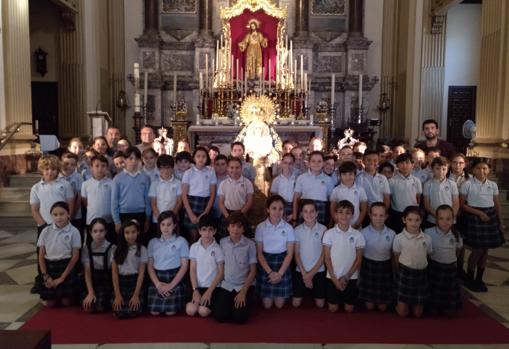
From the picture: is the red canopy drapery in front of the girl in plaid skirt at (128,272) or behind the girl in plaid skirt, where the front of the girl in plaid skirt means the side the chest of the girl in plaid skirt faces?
behind

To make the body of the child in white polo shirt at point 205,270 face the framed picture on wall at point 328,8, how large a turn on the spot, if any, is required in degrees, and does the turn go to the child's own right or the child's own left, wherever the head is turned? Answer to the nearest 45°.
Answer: approximately 180°

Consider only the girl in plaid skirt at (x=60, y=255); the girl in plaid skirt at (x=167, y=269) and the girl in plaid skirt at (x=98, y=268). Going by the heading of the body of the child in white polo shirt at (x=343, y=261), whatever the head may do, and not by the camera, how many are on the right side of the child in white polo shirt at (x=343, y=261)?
3

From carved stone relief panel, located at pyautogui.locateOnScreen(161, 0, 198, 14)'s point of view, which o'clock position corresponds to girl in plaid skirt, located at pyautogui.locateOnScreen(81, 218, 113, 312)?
The girl in plaid skirt is roughly at 12 o'clock from the carved stone relief panel.

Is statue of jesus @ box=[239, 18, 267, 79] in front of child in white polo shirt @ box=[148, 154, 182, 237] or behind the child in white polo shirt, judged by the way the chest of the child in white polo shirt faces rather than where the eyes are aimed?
behind

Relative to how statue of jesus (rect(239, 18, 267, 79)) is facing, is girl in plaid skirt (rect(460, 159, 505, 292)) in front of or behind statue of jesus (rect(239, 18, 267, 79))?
in front

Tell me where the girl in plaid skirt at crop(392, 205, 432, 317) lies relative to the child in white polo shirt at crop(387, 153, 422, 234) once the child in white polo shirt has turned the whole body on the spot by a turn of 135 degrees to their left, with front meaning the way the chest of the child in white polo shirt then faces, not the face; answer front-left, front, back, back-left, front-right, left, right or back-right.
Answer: back-right

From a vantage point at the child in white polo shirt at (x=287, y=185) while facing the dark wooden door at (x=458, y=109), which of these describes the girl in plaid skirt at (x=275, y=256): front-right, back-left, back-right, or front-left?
back-right

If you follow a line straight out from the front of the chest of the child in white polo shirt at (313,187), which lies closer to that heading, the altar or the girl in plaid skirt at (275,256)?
the girl in plaid skirt

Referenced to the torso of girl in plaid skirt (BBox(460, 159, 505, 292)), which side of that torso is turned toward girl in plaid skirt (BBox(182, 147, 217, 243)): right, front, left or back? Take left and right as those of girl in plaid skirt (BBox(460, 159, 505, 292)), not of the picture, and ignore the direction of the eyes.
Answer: right

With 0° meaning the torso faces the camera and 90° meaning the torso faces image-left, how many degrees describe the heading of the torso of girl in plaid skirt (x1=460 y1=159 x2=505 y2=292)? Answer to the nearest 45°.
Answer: approximately 0°

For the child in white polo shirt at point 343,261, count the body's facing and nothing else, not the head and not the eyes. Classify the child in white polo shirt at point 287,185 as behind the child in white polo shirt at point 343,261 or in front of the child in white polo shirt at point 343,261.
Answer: behind
